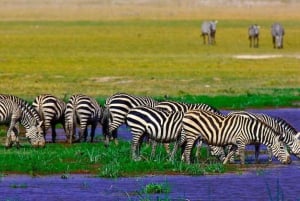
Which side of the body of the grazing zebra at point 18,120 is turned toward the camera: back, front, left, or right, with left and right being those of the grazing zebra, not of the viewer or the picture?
right

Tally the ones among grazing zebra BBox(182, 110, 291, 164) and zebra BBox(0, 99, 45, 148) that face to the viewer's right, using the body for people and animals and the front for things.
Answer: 2

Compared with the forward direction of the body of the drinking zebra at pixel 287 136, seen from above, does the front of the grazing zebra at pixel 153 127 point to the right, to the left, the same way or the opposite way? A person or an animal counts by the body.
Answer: the same way

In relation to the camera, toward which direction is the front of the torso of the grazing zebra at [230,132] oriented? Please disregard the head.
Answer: to the viewer's right

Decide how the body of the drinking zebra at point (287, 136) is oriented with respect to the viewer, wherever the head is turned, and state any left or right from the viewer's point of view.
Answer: facing to the right of the viewer

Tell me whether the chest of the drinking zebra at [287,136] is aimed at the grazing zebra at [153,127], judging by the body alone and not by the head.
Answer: no

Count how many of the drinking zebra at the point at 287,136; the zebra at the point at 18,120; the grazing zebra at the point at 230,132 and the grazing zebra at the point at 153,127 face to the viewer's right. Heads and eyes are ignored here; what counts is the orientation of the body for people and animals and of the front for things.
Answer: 4

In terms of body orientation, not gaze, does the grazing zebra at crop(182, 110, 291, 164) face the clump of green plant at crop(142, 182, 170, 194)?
no

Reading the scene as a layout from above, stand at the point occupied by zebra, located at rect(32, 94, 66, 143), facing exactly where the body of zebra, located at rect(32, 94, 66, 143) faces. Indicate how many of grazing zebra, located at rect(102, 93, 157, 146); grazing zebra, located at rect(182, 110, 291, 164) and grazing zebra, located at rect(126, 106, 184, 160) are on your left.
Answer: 0

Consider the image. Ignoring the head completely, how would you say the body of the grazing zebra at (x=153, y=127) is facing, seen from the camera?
to the viewer's right

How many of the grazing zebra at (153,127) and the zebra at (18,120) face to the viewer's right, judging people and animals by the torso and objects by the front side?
2
